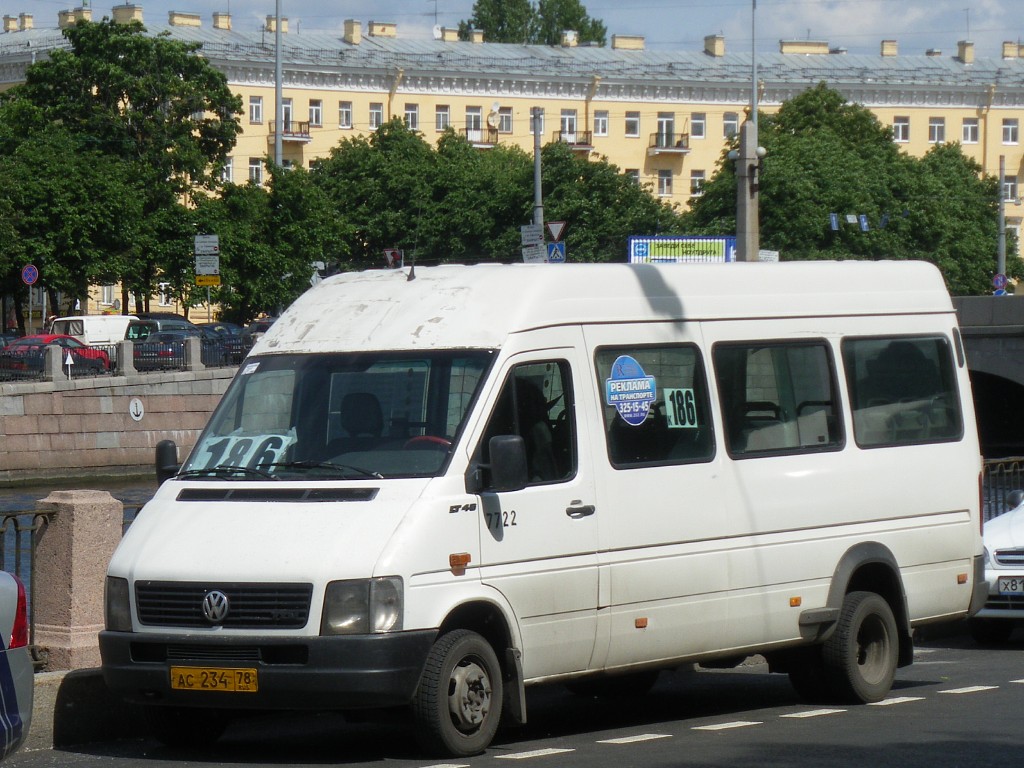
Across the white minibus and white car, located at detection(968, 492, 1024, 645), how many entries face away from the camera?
0

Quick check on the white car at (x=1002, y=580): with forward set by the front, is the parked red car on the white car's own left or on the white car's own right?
on the white car's own right

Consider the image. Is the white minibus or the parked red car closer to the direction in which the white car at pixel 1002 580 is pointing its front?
the white minibus

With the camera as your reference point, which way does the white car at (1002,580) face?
facing the viewer and to the left of the viewer

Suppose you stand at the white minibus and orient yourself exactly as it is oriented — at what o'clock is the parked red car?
The parked red car is roughly at 4 o'clock from the white minibus.

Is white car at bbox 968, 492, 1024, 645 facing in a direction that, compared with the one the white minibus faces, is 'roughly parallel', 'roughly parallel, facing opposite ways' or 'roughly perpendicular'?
roughly parallel

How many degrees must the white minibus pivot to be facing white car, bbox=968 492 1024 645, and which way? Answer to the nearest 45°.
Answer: approximately 180°

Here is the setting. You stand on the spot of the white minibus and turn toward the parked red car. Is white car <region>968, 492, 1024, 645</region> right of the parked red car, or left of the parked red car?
right

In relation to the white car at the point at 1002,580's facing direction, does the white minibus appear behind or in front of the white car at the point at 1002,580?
in front
